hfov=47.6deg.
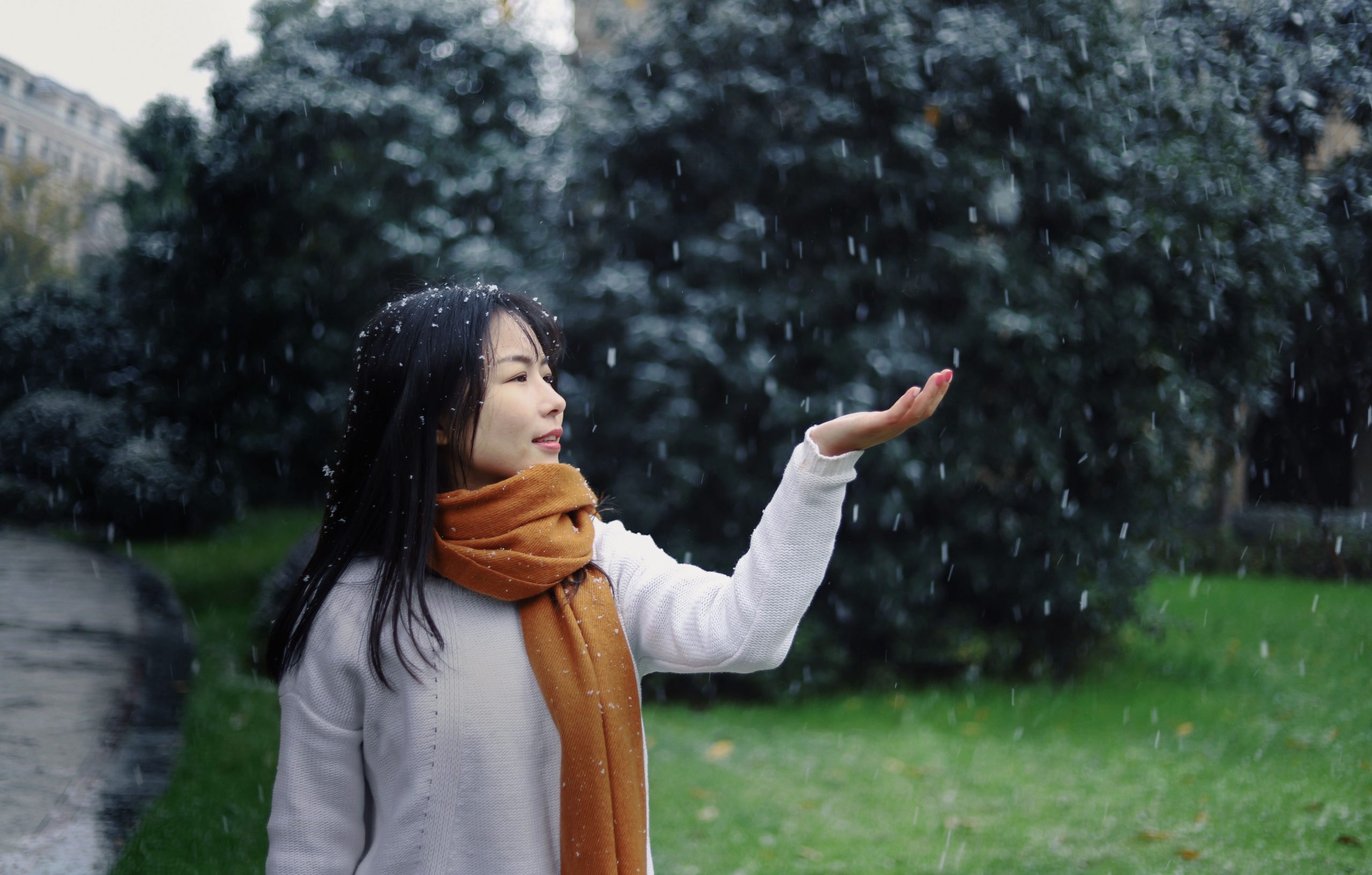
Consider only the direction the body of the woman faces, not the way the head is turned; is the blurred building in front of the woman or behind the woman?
behind

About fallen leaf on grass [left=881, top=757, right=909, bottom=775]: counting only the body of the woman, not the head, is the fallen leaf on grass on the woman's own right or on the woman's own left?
on the woman's own left

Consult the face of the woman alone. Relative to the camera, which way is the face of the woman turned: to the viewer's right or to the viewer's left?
to the viewer's right

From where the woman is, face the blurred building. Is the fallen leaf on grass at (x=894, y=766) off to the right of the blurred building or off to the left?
right

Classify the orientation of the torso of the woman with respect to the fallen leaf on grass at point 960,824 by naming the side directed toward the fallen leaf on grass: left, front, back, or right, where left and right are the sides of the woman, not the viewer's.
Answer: left

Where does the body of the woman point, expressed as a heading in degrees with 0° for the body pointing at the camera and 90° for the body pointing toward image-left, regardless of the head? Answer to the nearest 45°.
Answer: approximately 315°
